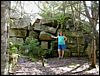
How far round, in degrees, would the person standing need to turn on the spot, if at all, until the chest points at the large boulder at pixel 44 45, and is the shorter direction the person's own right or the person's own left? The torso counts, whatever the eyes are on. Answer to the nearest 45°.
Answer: approximately 135° to the person's own right

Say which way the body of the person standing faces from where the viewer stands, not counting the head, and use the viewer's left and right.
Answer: facing the viewer

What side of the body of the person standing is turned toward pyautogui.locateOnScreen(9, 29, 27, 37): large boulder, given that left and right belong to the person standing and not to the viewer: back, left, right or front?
right

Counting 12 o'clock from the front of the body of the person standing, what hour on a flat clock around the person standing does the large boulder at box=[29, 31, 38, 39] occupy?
The large boulder is roughly at 4 o'clock from the person standing.

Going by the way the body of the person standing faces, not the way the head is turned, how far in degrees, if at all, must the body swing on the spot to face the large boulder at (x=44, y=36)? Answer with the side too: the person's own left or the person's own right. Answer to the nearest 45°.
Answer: approximately 135° to the person's own right

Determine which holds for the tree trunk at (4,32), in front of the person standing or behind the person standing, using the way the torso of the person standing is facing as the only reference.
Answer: in front
